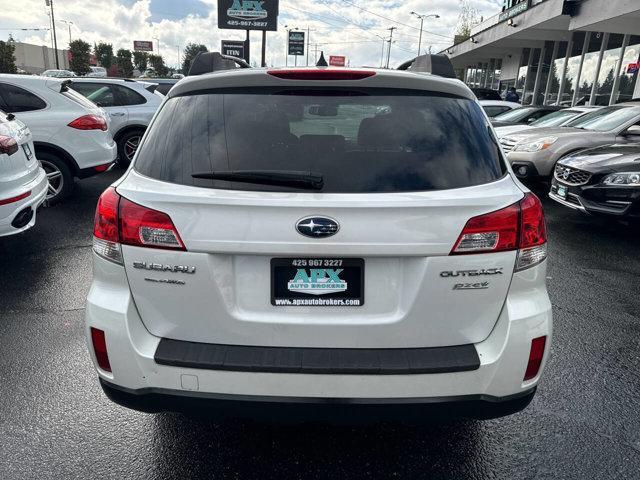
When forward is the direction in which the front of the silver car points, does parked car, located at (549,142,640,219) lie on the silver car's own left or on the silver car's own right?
on the silver car's own left

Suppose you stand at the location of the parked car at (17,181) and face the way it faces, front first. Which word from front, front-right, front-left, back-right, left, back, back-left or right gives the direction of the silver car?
back-right

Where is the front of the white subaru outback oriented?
away from the camera

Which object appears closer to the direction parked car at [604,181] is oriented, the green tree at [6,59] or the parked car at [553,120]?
the green tree

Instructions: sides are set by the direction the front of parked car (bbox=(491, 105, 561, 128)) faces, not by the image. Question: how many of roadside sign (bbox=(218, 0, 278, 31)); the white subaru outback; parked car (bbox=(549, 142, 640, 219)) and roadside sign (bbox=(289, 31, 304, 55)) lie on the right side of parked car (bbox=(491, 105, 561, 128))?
2

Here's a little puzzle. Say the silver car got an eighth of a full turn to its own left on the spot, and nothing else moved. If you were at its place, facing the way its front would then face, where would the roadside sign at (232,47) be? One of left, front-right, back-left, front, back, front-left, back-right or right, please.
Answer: back-right

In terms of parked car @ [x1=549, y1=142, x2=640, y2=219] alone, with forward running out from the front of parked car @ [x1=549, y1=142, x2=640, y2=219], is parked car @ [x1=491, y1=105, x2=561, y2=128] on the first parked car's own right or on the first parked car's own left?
on the first parked car's own right

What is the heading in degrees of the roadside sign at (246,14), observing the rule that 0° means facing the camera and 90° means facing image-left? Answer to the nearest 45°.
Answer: approximately 0°

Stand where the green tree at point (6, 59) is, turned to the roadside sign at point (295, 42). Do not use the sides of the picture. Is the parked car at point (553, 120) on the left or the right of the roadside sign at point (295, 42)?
right

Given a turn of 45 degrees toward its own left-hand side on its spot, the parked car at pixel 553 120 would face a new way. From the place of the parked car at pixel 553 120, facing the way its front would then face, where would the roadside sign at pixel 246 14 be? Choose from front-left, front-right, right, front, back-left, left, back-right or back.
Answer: back-right
